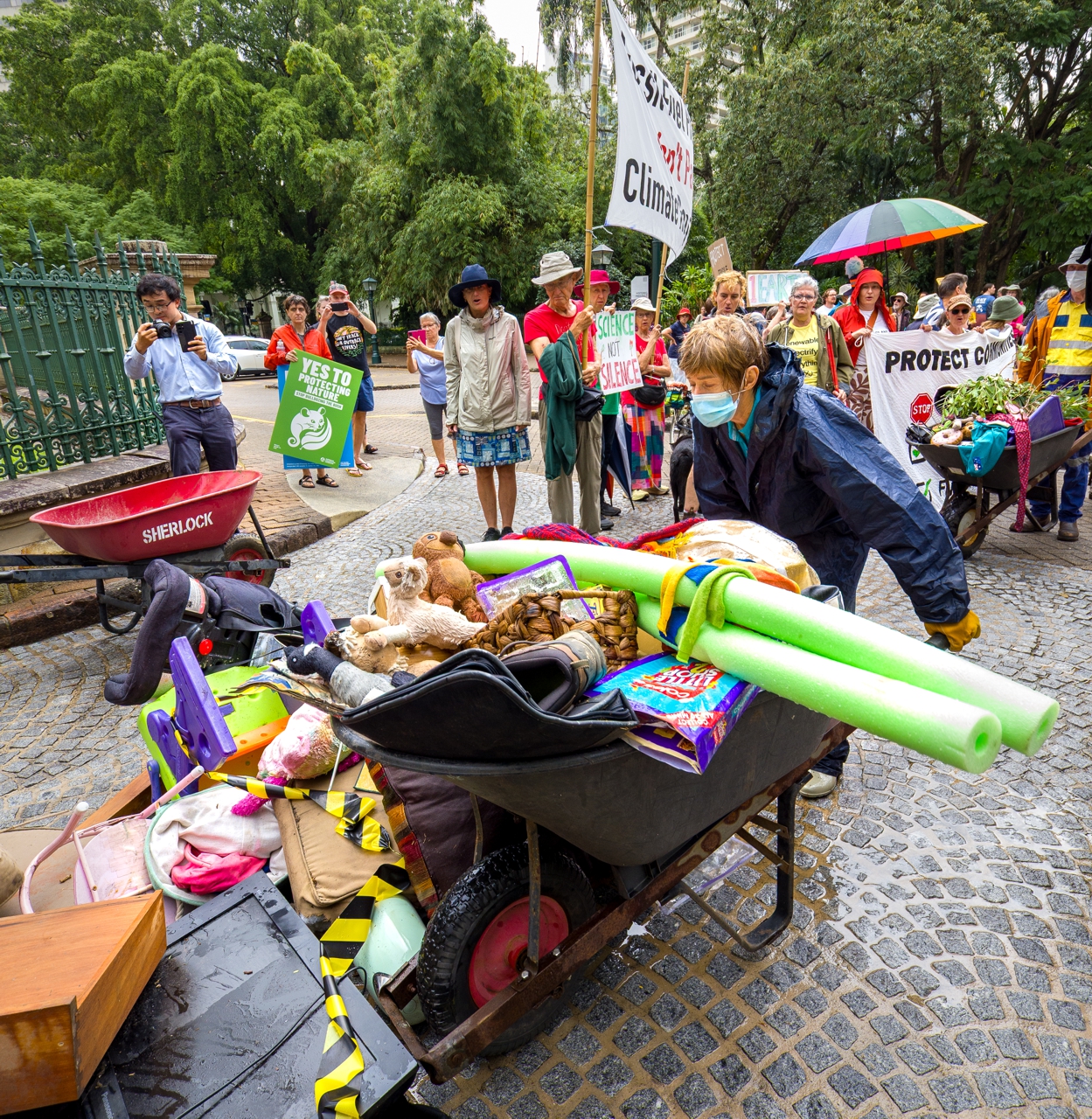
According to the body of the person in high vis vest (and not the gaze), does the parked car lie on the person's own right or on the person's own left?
on the person's own right

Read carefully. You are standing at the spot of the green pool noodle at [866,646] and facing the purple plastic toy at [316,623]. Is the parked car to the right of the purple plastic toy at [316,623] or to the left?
right

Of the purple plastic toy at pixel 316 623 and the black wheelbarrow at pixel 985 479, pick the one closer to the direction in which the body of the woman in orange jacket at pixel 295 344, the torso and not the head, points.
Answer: the purple plastic toy

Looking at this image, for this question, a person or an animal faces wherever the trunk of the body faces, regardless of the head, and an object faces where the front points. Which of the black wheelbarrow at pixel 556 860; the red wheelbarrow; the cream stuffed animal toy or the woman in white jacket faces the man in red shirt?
the red wheelbarrow

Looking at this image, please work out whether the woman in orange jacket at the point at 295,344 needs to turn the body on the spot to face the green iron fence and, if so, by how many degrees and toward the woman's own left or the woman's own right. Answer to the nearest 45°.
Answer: approximately 45° to the woman's own right

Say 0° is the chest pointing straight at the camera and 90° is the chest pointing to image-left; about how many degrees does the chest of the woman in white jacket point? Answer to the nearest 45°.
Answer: approximately 0°

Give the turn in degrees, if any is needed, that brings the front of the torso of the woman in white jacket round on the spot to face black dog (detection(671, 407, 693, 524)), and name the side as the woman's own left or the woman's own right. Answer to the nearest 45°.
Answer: approximately 90° to the woman's own left

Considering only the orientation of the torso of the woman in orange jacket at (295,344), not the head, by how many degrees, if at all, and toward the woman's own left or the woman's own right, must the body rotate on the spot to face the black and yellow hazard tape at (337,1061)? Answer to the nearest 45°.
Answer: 0° — they already face it
